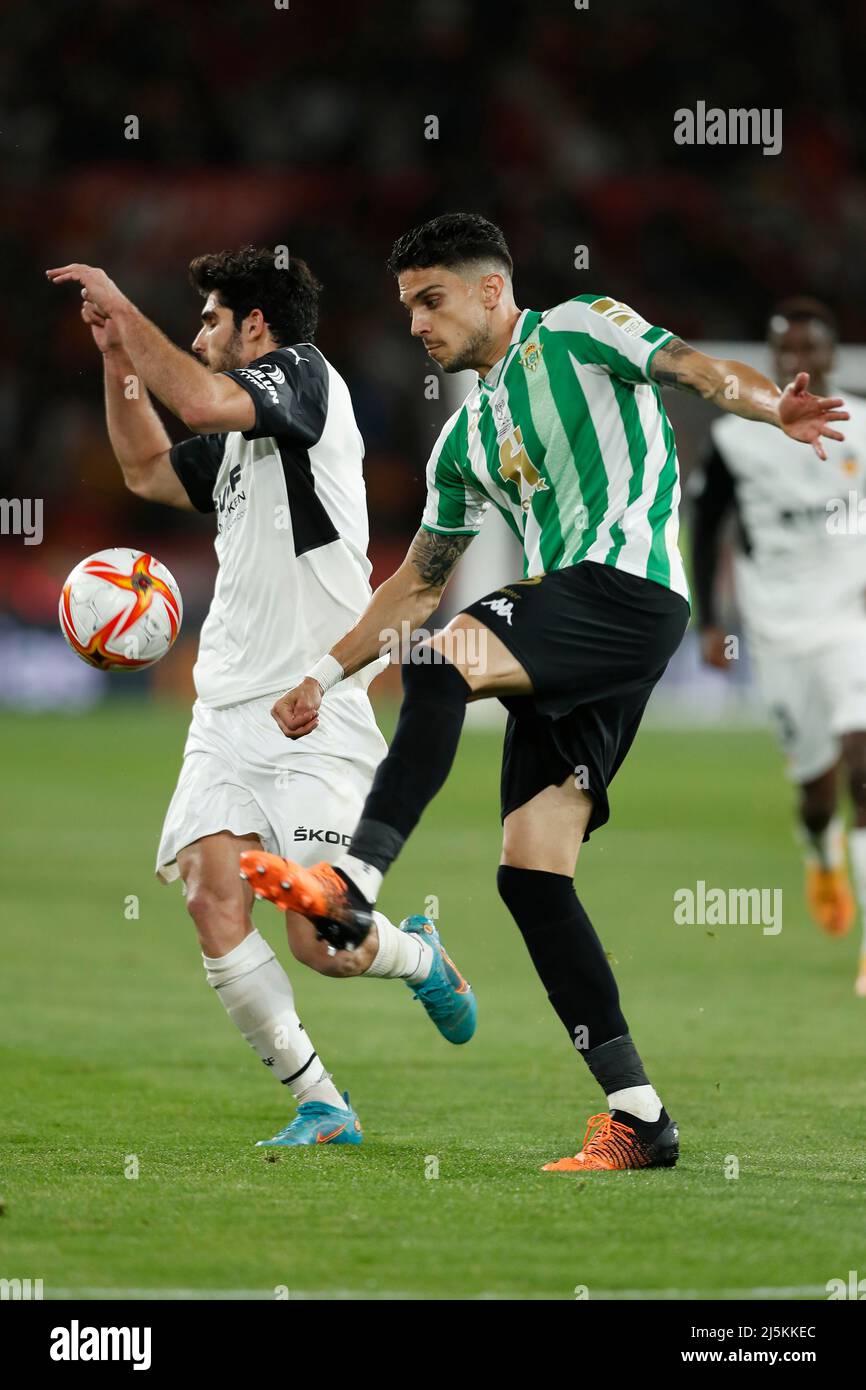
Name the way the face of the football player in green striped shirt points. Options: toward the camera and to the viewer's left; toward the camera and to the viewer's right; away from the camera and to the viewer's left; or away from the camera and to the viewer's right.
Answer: toward the camera and to the viewer's left

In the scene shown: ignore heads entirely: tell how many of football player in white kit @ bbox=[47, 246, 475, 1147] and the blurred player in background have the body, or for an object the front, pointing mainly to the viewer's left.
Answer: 1

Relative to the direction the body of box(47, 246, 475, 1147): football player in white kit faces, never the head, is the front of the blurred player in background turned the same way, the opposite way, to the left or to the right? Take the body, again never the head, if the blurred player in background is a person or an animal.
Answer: to the left

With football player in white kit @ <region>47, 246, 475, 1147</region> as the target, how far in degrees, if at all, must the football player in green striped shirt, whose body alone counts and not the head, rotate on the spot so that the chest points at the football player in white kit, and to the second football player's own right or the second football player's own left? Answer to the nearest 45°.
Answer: approximately 90° to the second football player's own right

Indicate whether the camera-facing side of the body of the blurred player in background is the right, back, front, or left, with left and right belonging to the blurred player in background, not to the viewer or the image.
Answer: front

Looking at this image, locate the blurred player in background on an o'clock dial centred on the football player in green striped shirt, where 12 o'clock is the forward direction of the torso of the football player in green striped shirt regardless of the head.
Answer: The blurred player in background is roughly at 5 o'clock from the football player in green striped shirt.

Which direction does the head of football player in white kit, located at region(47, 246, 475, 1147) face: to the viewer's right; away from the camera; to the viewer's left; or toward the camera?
to the viewer's left

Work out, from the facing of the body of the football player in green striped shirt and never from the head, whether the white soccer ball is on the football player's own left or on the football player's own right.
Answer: on the football player's own right

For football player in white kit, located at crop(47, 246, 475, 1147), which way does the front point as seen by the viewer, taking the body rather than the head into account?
to the viewer's left

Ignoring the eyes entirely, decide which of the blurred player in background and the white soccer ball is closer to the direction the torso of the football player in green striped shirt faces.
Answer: the white soccer ball

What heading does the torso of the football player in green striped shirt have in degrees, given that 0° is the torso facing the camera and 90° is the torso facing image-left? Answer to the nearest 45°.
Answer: approximately 45°

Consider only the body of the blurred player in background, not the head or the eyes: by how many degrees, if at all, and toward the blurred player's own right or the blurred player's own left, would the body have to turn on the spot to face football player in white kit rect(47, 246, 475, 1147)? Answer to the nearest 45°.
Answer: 0° — they already face them
